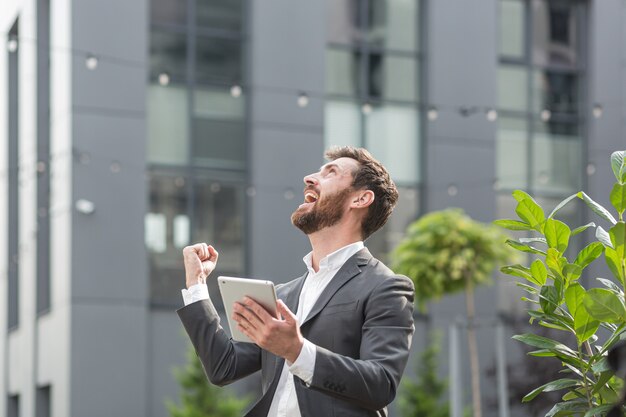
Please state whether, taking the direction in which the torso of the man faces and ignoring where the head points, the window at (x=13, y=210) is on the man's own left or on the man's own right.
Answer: on the man's own right

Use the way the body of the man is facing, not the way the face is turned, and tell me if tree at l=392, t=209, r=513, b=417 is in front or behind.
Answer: behind

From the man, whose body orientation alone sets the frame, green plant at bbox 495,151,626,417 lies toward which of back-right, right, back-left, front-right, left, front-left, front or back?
back-left

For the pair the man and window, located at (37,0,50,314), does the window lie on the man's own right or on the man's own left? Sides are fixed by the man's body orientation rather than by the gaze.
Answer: on the man's own right

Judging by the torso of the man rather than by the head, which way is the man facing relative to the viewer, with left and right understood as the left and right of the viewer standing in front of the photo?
facing the viewer and to the left of the viewer
